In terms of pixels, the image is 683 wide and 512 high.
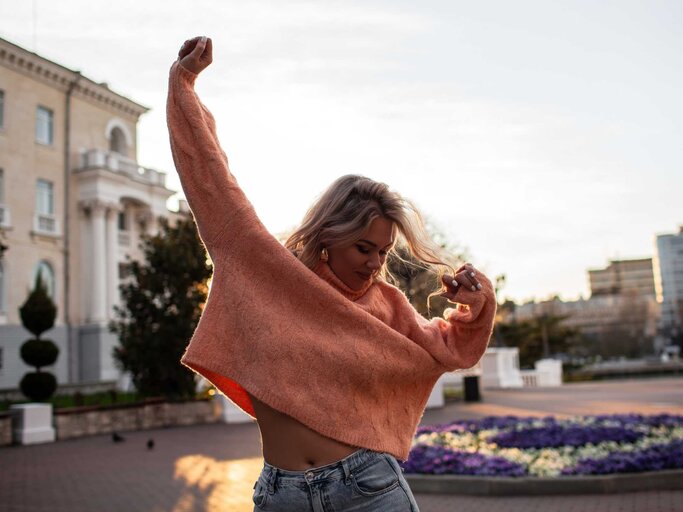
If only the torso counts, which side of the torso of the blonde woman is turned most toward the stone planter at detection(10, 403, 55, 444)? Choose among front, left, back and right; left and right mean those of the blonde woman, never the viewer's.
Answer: back

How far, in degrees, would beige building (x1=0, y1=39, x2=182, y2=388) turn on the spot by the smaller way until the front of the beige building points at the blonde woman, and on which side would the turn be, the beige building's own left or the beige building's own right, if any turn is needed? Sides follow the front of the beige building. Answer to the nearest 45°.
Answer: approximately 45° to the beige building's own right

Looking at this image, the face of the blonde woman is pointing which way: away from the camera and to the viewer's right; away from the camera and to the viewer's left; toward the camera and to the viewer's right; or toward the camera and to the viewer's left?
toward the camera and to the viewer's right

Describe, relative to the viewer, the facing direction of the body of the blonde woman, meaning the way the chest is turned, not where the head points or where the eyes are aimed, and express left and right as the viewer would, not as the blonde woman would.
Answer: facing the viewer

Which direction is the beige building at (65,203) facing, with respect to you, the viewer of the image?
facing the viewer and to the right of the viewer

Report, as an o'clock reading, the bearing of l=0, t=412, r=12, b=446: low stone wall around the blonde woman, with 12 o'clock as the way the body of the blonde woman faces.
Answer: The low stone wall is roughly at 5 o'clock from the blonde woman.

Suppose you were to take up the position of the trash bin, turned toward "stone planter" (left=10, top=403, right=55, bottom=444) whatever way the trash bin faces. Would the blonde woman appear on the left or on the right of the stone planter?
left

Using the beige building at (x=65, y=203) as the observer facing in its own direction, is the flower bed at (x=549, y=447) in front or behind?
in front

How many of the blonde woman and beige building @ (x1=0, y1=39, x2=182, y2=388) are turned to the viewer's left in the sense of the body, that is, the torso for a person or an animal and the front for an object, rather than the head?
0
